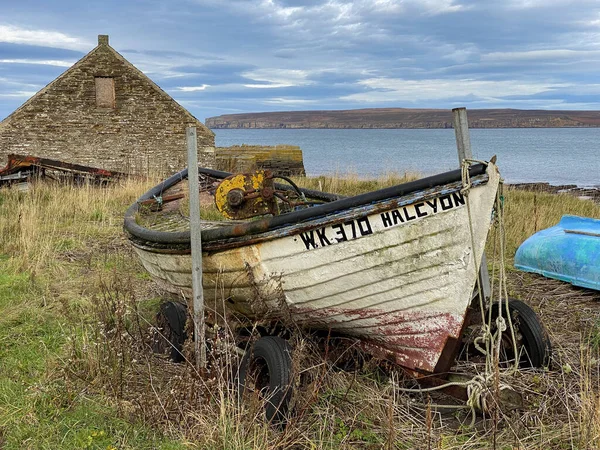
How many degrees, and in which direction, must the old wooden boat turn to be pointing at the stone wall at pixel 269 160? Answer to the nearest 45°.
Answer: approximately 135° to its left

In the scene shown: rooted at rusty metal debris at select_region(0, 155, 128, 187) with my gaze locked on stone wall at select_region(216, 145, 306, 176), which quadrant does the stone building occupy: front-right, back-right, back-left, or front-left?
front-left

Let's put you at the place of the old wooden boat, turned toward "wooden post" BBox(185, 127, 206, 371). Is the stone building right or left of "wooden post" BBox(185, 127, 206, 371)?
right

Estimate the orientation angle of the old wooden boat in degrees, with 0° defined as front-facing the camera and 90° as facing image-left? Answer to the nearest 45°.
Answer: approximately 315°

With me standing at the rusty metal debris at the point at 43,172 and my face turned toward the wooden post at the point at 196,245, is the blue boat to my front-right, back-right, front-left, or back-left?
front-left

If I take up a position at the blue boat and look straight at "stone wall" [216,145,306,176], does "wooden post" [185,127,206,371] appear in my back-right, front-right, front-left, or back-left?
back-left

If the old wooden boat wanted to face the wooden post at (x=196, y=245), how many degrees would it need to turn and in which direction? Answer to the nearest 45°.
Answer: approximately 135° to its right

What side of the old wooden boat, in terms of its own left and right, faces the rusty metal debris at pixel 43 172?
back

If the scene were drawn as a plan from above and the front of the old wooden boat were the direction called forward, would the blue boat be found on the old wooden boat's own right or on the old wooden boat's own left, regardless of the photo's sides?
on the old wooden boat's own left

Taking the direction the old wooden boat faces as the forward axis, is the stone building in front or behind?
behind
